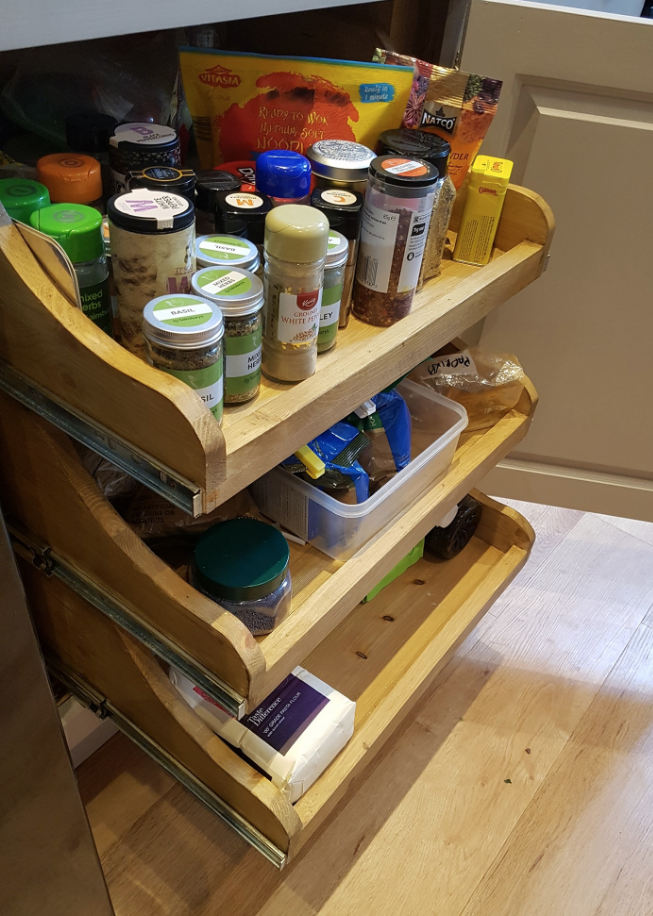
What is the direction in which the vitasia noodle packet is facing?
toward the camera

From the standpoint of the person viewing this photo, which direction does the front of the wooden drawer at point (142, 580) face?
facing the viewer and to the right of the viewer

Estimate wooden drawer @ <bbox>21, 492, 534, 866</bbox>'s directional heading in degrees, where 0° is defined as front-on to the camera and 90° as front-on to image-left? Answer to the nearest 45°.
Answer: approximately 315°

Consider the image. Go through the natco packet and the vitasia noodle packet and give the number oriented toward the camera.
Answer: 2

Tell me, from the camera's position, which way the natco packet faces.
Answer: facing the viewer
